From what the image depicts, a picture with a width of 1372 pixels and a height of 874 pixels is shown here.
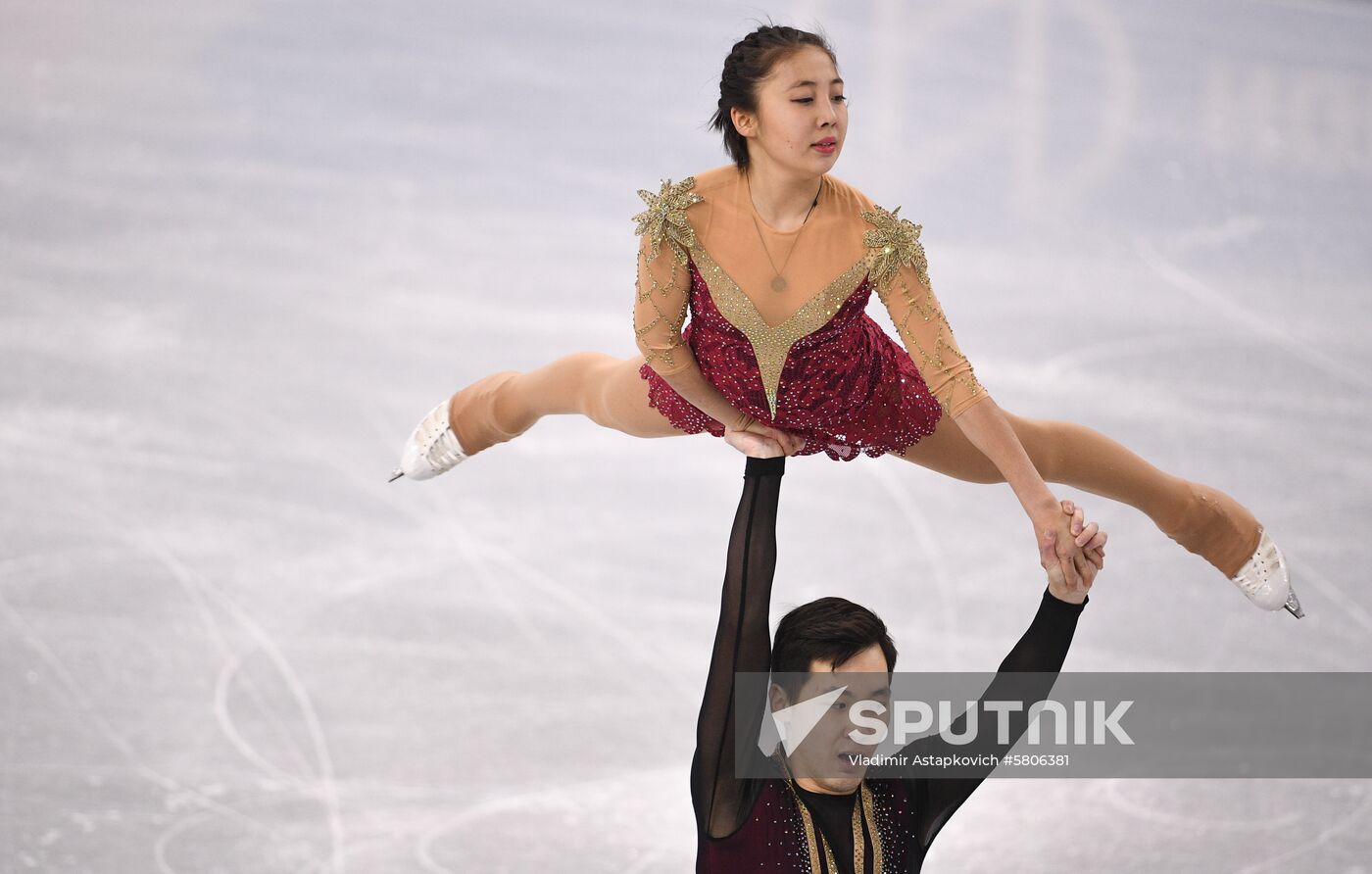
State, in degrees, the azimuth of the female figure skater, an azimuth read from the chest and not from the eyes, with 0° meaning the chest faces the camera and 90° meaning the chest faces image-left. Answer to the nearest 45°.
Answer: approximately 0°
